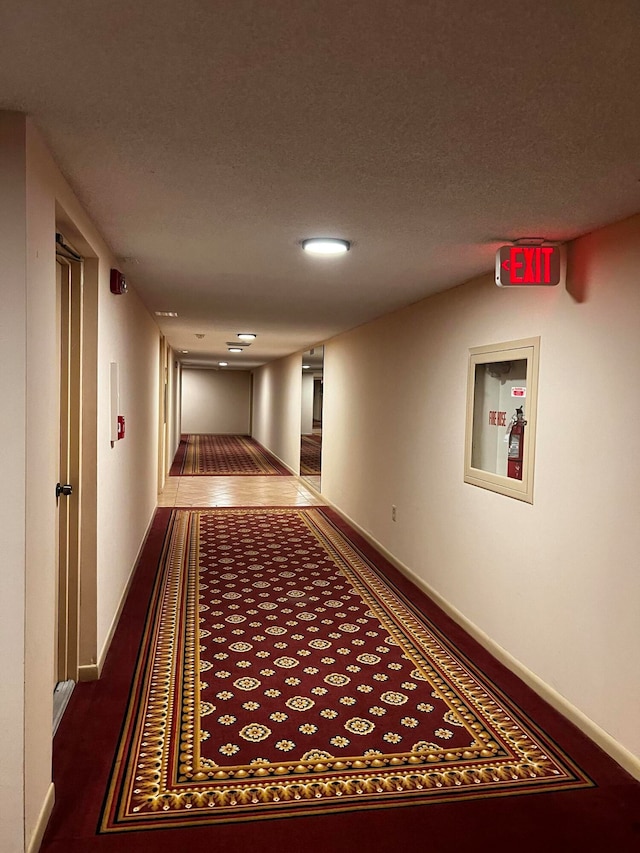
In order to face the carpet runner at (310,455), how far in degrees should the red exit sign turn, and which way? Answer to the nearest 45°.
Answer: approximately 135° to its right

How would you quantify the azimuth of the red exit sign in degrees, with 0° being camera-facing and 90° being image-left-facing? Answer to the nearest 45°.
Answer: approximately 0°

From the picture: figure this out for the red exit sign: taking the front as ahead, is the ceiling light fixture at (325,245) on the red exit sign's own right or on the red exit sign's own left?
on the red exit sign's own right

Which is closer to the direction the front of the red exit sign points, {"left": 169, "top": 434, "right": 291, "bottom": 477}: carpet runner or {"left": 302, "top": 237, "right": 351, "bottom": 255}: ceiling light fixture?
the ceiling light fixture
